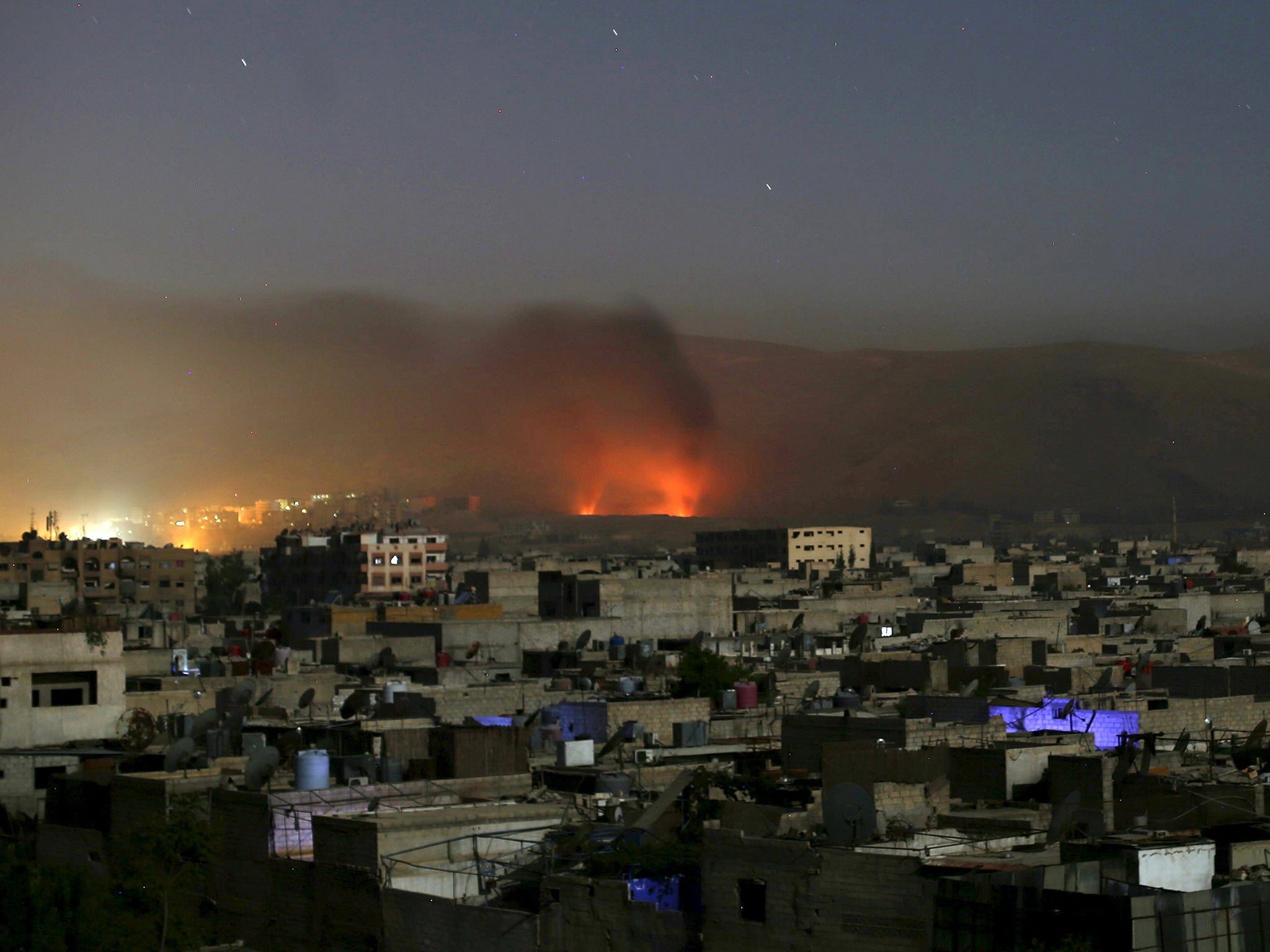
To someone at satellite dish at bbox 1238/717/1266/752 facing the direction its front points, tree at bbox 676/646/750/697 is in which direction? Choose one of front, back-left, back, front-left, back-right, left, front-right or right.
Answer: front-right

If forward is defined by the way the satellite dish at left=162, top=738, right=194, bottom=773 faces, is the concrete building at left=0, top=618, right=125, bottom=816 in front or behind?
in front

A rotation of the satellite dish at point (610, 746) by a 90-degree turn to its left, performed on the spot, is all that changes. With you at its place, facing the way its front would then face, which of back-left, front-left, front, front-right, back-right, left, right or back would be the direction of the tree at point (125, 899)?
front-right

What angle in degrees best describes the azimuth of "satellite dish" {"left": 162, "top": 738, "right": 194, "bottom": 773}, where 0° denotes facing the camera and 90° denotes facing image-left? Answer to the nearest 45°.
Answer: approximately 135°

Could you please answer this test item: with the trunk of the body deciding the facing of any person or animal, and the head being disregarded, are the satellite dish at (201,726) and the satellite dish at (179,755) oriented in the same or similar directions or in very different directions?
same or similar directions

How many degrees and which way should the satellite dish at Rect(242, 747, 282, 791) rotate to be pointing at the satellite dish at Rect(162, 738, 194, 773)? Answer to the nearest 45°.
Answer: approximately 45° to its right

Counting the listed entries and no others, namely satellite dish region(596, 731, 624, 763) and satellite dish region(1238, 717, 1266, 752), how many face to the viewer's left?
2

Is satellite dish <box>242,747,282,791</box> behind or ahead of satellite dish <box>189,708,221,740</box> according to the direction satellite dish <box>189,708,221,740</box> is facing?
behind

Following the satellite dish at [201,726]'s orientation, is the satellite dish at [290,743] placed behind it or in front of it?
behind

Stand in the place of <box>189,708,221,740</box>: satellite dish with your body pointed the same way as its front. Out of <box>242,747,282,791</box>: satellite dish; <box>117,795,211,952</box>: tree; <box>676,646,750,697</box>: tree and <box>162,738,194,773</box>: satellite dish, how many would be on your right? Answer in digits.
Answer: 1

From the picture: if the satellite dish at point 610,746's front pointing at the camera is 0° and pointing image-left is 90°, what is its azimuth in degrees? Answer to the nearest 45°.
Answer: approximately 90°

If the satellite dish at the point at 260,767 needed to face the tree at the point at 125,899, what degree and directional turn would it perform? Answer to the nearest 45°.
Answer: approximately 45° to its left

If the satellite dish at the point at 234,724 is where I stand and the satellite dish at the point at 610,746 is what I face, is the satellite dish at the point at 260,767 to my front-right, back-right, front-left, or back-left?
front-right

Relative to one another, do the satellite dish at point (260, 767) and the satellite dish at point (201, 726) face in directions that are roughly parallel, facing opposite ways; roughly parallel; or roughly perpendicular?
roughly parallel

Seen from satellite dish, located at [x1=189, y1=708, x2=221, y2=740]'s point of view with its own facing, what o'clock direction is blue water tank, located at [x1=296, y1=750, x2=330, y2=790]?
The blue water tank is roughly at 7 o'clock from the satellite dish.

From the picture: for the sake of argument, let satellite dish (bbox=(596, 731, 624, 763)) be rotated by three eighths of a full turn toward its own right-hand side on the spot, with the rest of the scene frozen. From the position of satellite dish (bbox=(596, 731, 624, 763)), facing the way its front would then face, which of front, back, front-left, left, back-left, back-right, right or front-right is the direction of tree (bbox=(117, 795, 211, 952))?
back
